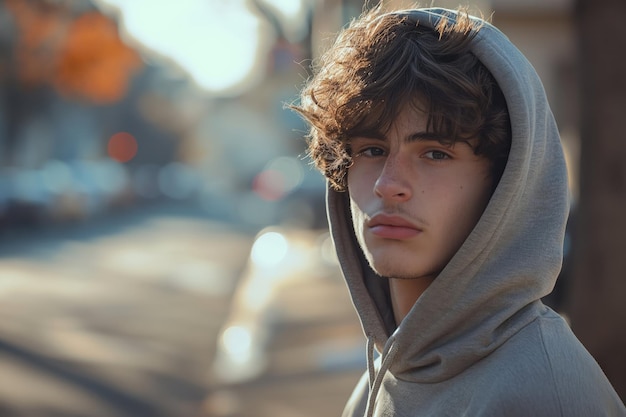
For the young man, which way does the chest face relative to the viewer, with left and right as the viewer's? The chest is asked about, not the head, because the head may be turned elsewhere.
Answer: facing the viewer and to the left of the viewer

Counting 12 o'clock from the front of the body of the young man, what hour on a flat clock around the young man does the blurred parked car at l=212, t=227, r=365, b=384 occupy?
The blurred parked car is roughly at 4 o'clock from the young man.

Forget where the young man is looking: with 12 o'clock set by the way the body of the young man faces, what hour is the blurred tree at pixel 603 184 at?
The blurred tree is roughly at 5 o'clock from the young man.
